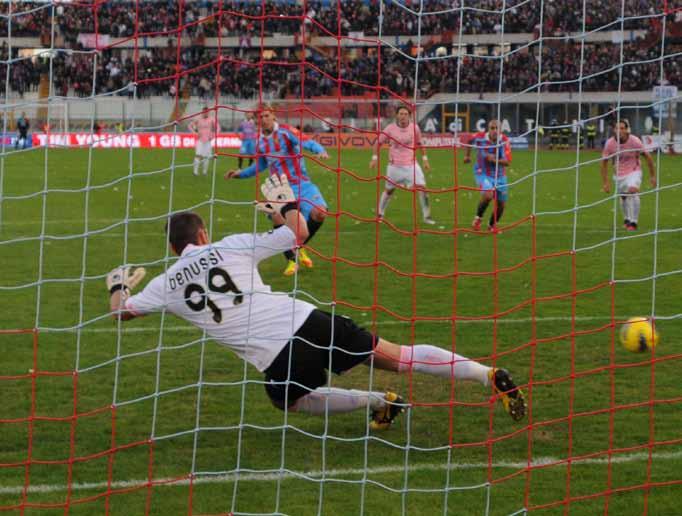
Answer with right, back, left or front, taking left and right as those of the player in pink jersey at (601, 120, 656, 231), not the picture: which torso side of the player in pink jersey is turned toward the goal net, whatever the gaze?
front

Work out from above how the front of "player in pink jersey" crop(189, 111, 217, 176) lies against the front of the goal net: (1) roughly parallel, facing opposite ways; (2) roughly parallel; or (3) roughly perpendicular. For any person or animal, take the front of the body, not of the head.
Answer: roughly parallel, facing opposite ways

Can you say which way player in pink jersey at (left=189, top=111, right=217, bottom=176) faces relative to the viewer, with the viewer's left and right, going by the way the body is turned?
facing the viewer

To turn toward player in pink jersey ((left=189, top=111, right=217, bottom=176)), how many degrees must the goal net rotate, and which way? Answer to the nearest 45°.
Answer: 0° — it already faces them

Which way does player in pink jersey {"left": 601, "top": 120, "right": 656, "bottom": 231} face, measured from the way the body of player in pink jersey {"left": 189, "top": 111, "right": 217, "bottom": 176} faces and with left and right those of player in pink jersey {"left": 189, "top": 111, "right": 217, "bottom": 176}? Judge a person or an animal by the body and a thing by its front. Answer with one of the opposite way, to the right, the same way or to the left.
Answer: the same way

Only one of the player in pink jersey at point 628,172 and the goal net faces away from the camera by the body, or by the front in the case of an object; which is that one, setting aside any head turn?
the goal net

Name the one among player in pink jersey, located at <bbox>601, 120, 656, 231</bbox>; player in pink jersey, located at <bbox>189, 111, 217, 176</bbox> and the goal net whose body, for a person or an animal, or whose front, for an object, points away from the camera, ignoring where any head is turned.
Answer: the goal net

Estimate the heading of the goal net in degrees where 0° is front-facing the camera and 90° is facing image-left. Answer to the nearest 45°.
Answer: approximately 180°

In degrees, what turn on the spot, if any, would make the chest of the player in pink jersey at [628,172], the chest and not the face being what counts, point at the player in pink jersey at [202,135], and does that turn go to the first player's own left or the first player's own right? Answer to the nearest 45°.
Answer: approximately 135° to the first player's own right

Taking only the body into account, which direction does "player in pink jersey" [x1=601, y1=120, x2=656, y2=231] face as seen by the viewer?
toward the camera

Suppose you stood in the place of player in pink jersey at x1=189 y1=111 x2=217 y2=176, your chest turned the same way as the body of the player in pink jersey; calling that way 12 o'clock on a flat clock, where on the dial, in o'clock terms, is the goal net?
The goal net is roughly at 12 o'clock from the player in pink jersey.

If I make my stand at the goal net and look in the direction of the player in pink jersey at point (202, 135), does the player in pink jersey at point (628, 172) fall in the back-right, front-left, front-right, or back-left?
front-right

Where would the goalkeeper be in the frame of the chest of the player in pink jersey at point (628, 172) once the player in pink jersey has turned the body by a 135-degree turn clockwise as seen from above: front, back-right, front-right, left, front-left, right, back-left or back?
back-left

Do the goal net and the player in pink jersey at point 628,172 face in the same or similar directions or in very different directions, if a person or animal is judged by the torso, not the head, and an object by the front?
very different directions

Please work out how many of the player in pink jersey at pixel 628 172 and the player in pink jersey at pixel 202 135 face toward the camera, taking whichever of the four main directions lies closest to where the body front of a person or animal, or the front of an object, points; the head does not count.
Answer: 2
